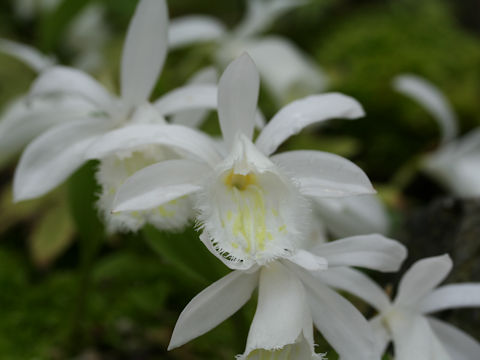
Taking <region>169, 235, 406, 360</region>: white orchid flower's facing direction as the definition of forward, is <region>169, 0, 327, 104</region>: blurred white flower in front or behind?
behind

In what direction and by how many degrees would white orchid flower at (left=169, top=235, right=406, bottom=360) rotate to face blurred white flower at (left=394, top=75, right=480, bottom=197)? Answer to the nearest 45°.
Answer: approximately 135° to its left

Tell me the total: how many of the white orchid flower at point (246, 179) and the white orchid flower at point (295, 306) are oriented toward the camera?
2

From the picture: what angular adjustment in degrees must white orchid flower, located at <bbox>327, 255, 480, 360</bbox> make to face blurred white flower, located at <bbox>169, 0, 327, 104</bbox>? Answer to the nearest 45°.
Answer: approximately 135° to its right

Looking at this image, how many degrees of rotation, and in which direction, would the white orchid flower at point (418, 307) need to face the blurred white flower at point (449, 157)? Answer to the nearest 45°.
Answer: approximately 135° to its right

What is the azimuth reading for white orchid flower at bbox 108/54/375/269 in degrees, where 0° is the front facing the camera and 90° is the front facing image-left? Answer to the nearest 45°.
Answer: approximately 0°

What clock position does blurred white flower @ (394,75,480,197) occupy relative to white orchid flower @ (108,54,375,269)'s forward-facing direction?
The blurred white flower is roughly at 7 o'clock from the white orchid flower.

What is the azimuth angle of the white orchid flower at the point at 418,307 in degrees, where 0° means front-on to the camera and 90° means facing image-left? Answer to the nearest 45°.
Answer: approximately 45°
